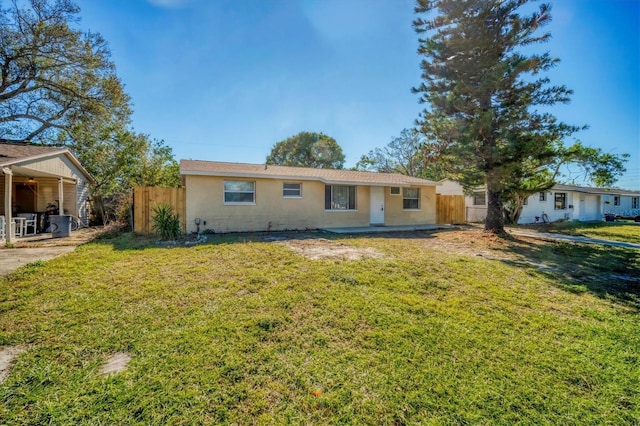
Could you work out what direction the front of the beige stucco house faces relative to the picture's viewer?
facing the viewer and to the right of the viewer

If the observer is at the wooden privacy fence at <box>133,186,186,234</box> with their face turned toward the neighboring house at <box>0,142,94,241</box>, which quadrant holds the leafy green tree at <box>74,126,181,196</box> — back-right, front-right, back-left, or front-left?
front-right

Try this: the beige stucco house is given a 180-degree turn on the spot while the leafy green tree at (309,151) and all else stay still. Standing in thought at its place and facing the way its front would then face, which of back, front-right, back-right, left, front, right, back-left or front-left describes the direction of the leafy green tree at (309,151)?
front-right

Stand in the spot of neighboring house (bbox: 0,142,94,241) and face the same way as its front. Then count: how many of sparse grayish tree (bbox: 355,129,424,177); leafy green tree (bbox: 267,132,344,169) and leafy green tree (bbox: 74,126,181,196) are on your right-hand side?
0

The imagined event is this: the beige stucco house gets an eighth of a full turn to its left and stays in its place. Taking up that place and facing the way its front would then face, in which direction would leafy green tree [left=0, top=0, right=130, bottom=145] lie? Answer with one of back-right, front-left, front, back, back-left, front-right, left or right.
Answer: back

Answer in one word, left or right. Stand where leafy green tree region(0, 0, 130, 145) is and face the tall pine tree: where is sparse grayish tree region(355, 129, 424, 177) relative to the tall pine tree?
left

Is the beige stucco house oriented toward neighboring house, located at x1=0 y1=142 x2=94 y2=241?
no

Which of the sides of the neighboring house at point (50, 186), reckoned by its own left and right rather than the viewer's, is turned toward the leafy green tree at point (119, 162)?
left

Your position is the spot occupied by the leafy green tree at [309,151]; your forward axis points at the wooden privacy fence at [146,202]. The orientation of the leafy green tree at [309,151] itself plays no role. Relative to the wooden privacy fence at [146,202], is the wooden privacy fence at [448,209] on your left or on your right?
left

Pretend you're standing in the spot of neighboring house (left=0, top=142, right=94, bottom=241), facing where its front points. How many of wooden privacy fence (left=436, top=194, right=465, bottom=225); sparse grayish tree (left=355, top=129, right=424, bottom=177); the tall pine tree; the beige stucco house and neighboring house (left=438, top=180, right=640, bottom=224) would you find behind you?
0

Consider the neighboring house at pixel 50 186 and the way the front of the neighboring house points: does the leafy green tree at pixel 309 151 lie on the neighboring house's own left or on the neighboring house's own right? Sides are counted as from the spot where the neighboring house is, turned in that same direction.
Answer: on the neighboring house's own left

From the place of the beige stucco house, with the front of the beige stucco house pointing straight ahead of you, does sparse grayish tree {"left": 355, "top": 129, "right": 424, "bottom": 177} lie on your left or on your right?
on your left

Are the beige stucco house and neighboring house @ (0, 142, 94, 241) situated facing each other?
no

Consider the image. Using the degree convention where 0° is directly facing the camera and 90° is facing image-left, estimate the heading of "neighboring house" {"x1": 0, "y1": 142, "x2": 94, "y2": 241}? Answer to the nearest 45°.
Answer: approximately 315°

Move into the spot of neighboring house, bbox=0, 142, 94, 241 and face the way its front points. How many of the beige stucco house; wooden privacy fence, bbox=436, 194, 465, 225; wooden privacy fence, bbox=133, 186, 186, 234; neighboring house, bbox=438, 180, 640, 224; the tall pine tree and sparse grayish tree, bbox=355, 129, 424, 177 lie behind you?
0

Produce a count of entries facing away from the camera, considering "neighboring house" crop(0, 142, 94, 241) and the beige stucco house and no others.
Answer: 0

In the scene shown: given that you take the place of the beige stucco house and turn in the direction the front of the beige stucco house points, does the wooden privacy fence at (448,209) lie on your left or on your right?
on your left
